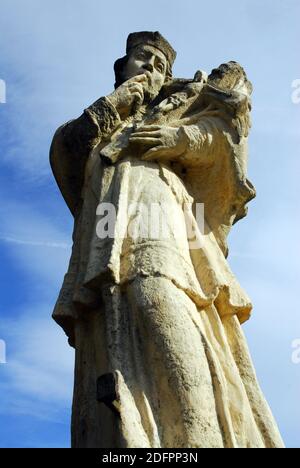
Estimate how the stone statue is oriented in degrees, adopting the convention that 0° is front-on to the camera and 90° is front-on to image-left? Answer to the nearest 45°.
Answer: approximately 0°
